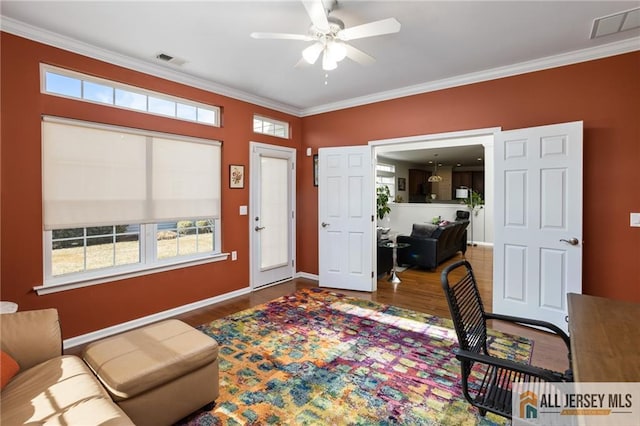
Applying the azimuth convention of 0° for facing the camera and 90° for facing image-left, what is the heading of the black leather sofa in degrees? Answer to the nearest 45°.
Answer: approximately 135°

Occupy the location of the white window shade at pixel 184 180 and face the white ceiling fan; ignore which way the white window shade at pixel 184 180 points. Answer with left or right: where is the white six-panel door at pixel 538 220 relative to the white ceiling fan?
left

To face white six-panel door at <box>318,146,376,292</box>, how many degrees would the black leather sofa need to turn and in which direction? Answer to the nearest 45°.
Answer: approximately 90° to its left

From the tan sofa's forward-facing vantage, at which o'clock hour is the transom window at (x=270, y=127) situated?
The transom window is roughly at 9 o'clock from the tan sofa.

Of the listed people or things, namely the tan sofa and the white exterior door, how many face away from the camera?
0

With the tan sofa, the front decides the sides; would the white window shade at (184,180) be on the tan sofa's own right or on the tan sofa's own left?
on the tan sofa's own left

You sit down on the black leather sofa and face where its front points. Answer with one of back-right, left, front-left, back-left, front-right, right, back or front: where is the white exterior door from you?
left

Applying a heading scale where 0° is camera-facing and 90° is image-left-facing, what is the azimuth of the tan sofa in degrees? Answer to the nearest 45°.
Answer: approximately 315°

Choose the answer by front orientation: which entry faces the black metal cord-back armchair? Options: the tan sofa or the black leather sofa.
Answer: the tan sofa

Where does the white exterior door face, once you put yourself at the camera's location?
facing the viewer and to the right of the viewer

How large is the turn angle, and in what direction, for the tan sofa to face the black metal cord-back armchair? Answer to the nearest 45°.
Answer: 0° — it already faces it

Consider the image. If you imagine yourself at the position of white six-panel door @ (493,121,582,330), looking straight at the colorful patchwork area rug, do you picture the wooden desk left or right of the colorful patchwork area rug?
left

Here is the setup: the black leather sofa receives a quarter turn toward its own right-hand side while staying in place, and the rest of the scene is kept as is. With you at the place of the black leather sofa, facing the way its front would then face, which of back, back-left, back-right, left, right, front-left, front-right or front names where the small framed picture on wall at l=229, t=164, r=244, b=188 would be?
back

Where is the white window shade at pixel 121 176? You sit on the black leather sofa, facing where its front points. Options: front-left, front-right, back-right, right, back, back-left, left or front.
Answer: left
